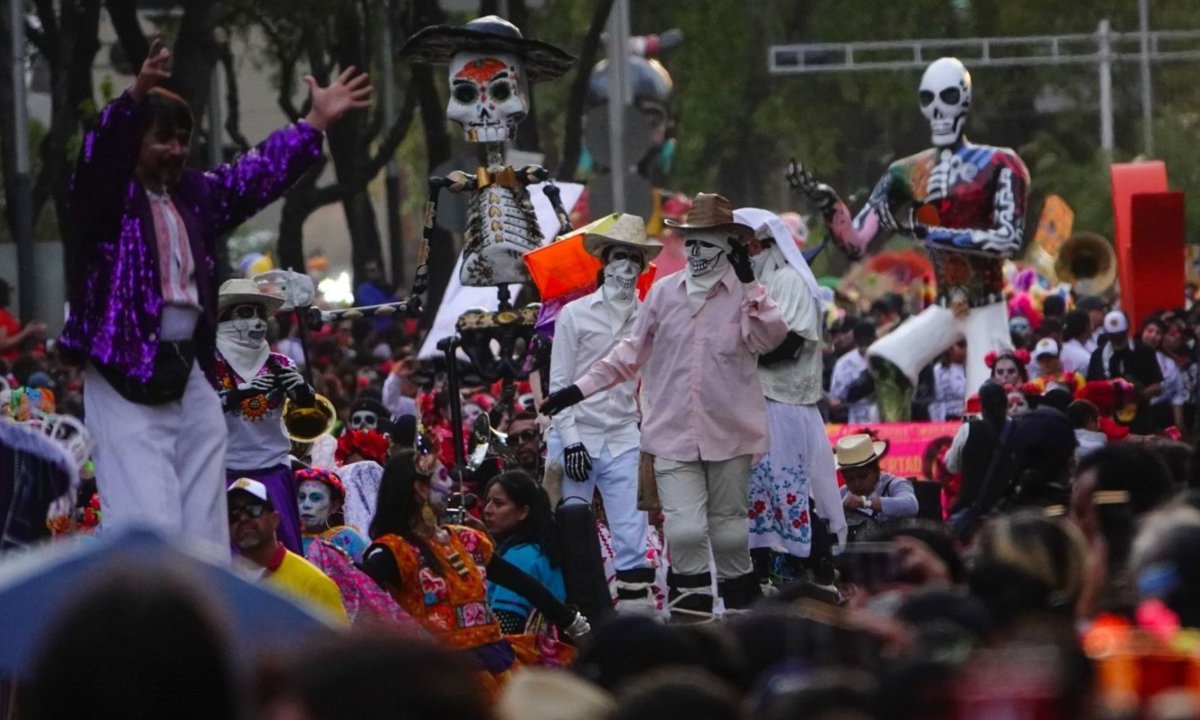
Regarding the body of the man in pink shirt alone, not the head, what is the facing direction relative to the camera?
toward the camera

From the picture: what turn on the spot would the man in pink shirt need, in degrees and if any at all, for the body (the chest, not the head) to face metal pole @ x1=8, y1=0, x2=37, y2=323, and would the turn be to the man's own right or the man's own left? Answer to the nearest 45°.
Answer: approximately 135° to the man's own right

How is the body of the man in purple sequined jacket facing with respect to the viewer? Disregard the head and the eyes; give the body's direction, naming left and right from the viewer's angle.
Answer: facing the viewer and to the right of the viewer

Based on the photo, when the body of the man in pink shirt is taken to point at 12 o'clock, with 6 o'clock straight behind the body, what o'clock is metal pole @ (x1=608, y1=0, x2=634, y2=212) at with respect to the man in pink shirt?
The metal pole is roughly at 6 o'clock from the man in pink shirt.

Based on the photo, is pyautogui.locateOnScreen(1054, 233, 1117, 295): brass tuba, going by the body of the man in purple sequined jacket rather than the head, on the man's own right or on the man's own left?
on the man's own left

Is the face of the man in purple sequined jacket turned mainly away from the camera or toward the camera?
toward the camera

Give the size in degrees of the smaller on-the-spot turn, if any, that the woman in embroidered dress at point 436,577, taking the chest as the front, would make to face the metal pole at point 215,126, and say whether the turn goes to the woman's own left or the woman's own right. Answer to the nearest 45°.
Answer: approximately 135° to the woman's own left

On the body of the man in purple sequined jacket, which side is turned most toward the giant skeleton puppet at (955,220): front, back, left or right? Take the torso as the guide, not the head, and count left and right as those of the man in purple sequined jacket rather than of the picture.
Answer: left

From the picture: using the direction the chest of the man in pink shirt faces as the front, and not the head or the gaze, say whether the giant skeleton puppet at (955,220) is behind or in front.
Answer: behind

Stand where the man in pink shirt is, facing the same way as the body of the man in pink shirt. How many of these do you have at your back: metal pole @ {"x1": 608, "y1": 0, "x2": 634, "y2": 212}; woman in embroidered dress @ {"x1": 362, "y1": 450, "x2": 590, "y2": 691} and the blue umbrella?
1
